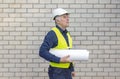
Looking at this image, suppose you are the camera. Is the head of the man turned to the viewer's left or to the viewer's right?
to the viewer's right

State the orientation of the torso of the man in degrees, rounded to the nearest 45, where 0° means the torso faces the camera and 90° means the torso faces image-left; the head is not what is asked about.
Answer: approximately 315°
